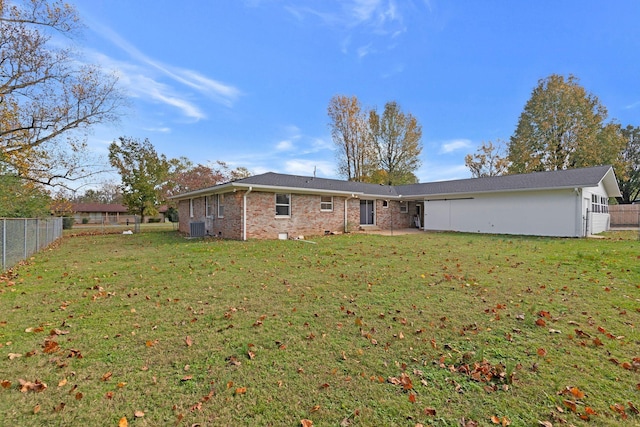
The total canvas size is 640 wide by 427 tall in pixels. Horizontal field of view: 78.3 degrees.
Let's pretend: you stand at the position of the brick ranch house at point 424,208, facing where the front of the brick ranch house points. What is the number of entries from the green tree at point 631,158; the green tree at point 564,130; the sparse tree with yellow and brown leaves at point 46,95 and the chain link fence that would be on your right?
2

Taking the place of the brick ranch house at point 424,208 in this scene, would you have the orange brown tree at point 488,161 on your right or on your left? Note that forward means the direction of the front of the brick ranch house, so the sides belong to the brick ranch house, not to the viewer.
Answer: on your right

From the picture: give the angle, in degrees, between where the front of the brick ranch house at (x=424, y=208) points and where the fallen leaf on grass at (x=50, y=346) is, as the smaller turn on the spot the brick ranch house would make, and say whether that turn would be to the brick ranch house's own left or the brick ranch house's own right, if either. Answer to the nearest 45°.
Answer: approximately 135° to the brick ranch house's own left

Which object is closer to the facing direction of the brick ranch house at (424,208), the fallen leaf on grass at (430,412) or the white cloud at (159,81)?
the white cloud

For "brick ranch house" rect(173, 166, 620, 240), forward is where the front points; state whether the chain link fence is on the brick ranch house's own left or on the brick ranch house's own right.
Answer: on the brick ranch house's own left

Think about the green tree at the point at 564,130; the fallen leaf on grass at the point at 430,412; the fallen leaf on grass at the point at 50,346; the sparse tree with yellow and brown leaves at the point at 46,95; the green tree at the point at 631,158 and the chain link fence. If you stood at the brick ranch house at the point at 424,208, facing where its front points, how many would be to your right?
2

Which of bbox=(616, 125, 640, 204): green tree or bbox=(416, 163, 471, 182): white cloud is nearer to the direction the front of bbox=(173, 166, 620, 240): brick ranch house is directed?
the white cloud

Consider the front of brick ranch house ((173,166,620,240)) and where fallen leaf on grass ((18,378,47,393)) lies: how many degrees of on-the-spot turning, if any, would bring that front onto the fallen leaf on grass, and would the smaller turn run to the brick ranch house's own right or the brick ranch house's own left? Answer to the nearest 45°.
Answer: approximately 135° to the brick ranch house's own left

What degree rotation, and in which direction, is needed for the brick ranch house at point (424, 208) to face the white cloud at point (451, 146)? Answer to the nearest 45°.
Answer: approximately 45° to its right

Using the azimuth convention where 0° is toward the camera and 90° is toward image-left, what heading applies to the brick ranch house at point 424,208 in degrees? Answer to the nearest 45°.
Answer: approximately 135°

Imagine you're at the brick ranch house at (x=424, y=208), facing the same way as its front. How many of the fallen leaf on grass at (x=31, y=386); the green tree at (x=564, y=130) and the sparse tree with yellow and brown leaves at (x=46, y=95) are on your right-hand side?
1

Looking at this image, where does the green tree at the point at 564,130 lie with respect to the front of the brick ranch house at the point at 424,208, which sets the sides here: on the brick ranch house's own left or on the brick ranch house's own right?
on the brick ranch house's own right

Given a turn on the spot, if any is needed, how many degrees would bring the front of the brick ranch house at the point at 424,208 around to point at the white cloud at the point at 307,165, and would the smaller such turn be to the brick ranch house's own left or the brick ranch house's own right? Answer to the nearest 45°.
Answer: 0° — it already faces it

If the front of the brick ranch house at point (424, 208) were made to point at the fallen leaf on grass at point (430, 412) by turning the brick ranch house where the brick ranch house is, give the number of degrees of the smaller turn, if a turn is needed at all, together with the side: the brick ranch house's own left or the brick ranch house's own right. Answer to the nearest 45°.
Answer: approximately 135° to the brick ranch house's own left

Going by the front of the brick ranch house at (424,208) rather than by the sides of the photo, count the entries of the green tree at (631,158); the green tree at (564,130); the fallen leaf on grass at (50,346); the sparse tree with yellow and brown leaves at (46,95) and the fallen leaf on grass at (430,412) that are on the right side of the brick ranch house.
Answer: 2

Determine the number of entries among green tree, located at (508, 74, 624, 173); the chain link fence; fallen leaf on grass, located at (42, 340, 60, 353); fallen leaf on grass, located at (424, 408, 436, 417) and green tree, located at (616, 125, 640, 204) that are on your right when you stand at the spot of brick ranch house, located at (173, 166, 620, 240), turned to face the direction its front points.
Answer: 2
